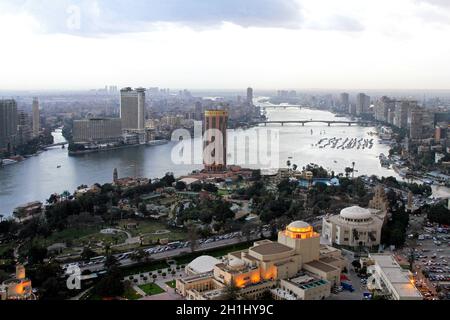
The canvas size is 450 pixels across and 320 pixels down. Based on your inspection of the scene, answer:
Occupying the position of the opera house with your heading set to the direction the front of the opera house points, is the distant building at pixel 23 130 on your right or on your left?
on your right

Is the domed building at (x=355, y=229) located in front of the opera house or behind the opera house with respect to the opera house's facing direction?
behind

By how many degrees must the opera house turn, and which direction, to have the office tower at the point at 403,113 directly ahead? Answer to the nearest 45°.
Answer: approximately 135° to its right

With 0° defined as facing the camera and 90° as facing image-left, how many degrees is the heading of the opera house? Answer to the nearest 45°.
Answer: approximately 45°

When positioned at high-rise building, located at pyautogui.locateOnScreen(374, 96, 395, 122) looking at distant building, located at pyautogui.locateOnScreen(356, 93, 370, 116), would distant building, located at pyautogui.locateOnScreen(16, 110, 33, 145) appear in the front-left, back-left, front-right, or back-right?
back-left

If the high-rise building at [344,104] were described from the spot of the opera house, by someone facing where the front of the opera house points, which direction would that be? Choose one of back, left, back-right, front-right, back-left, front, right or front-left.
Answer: back-right

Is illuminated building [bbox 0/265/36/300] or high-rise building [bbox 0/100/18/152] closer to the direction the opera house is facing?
the illuminated building

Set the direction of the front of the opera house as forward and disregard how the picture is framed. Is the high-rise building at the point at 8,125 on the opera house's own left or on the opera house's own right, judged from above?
on the opera house's own right

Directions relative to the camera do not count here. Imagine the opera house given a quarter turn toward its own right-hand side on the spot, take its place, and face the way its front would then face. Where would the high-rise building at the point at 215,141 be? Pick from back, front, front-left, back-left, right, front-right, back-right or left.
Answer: front-right
